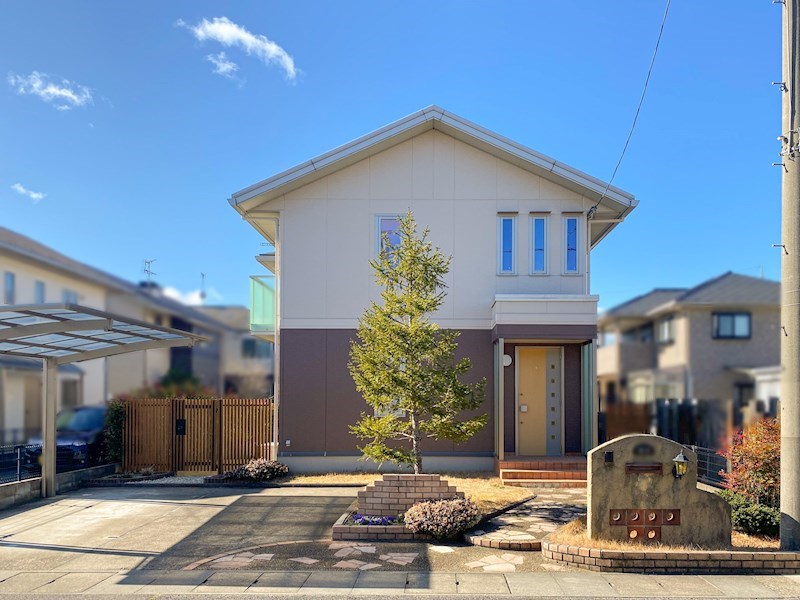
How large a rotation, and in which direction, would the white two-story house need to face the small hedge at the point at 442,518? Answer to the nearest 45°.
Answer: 0° — it already faces it

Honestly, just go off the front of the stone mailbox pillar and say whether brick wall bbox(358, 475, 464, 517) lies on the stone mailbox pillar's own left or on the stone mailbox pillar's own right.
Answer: on the stone mailbox pillar's own right

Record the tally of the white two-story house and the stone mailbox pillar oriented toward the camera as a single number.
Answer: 2

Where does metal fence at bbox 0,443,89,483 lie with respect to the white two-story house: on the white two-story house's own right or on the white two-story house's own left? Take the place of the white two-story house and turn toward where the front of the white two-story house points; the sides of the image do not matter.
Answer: on the white two-story house's own right
